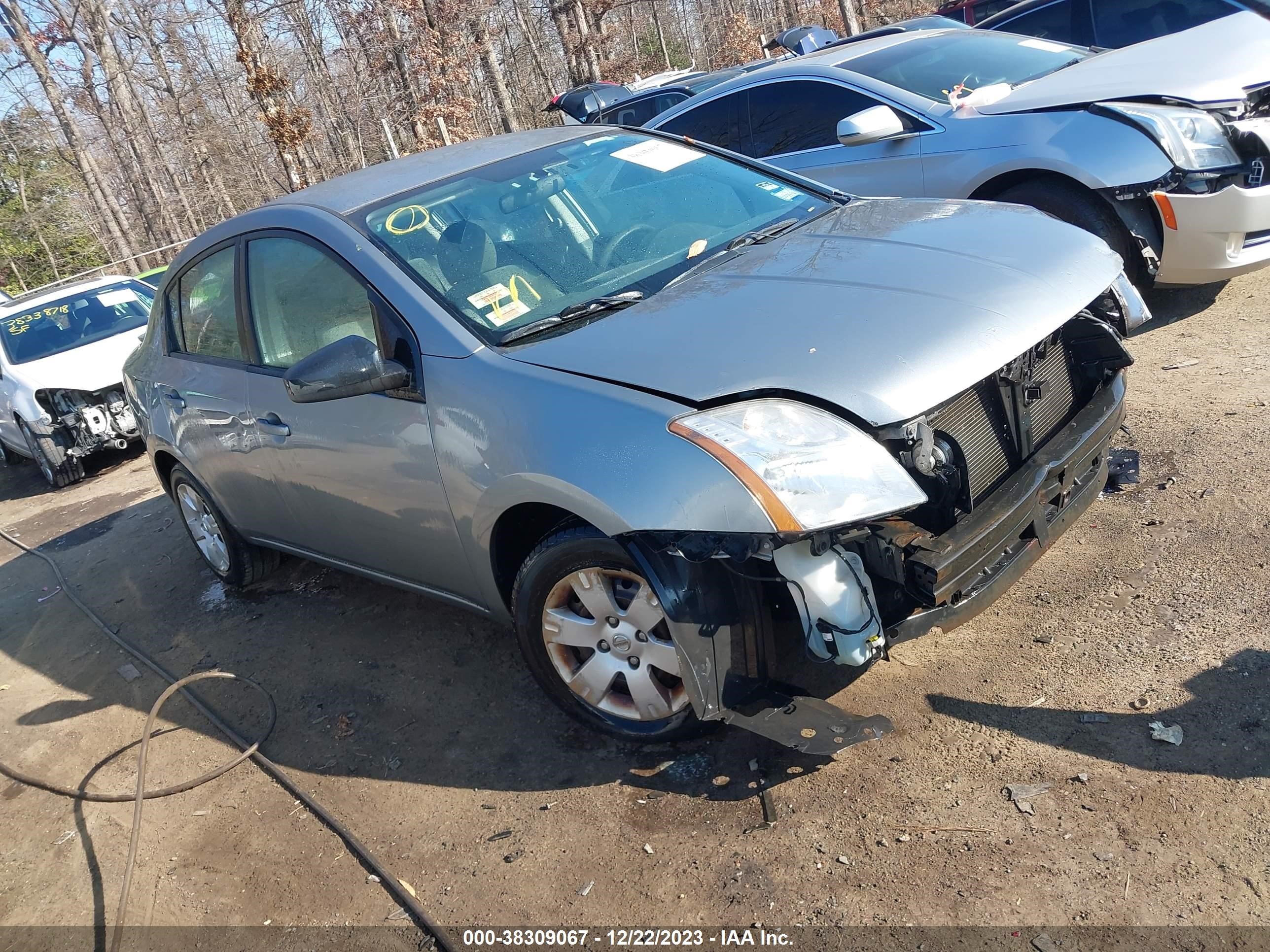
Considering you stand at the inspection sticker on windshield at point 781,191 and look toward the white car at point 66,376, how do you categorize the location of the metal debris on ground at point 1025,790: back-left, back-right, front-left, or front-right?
back-left

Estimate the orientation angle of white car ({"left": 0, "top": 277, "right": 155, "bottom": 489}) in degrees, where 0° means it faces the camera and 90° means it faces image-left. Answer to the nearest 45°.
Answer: approximately 315°

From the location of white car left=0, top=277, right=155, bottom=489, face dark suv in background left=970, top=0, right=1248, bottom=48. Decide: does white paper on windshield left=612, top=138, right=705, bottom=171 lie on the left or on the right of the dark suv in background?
right

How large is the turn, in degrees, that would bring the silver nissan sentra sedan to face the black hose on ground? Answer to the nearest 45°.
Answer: approximately 135° to its right

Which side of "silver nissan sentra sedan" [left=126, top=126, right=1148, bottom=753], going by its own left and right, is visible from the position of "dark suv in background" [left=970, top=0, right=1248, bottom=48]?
left
